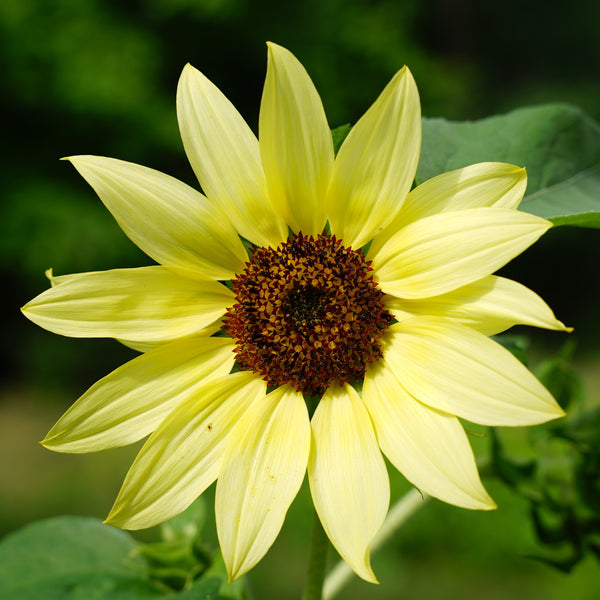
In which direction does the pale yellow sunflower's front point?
toward the camera
